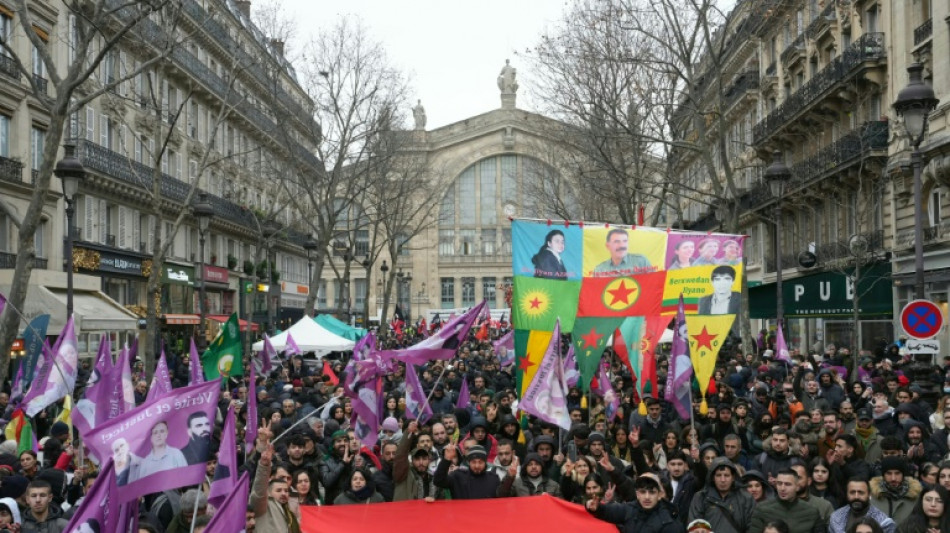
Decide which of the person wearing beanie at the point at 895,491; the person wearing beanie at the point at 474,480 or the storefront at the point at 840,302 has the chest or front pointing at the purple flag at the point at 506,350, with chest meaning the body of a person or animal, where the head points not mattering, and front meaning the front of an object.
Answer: the storefront

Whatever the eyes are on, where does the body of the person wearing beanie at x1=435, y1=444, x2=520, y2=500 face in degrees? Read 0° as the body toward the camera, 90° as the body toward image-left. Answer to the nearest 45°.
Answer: approximately 0°

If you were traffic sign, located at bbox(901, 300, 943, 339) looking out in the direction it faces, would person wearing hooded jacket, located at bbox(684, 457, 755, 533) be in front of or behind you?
in front

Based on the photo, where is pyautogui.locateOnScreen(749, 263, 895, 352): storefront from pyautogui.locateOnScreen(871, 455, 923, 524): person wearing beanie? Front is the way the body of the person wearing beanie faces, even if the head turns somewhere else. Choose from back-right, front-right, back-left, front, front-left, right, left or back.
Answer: back

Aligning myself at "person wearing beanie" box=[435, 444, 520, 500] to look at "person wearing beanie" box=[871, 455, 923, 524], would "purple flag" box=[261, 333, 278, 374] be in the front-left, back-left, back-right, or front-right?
back-left

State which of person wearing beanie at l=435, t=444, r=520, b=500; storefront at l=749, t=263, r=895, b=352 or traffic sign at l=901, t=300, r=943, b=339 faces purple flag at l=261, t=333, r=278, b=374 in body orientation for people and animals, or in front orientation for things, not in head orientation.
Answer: the storefront

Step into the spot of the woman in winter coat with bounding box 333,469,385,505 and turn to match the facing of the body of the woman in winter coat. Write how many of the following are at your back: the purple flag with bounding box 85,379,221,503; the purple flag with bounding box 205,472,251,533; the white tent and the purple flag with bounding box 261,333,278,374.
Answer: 2

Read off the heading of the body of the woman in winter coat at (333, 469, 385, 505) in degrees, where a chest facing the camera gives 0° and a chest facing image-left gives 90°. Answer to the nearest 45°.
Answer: approximately 0°

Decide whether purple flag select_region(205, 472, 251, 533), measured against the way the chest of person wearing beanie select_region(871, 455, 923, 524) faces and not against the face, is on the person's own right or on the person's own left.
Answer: on the person's own right

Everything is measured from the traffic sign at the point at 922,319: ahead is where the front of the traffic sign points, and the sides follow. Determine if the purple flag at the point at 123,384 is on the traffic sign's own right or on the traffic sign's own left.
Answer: on the traffic sign's own right

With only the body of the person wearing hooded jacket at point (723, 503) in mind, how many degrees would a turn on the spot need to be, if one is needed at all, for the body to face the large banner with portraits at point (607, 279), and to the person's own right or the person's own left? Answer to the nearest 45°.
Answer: approximately 180°
